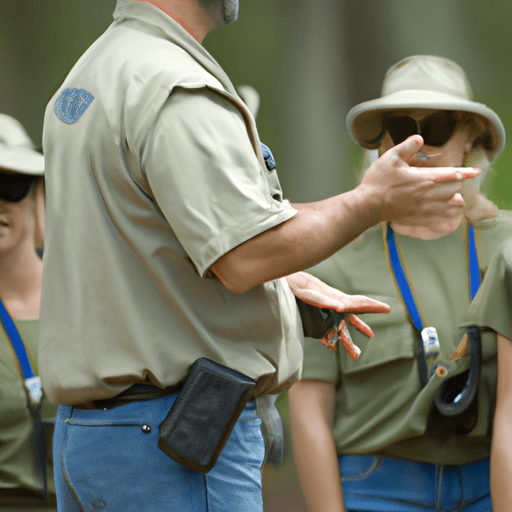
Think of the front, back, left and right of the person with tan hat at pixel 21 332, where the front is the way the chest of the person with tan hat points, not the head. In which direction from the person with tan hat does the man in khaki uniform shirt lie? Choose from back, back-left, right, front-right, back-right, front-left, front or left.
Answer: front

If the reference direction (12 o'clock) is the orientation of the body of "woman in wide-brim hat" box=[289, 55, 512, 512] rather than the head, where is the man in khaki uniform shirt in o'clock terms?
The man in khaki uniform shirt is roughly at 1 o'clock from the woman in wide-brim hat.

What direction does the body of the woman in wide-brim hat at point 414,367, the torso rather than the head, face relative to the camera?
toward the camera

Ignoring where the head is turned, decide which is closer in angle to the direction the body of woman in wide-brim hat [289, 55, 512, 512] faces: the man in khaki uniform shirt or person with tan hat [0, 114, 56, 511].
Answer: the man in khaki uniform shirt

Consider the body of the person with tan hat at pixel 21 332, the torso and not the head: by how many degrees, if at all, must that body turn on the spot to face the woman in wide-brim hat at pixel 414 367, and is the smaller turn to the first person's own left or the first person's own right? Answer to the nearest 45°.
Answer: approximately 45° to the first person's own left

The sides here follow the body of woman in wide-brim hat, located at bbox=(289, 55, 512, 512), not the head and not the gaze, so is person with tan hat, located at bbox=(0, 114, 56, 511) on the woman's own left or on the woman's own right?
on the woman's own right

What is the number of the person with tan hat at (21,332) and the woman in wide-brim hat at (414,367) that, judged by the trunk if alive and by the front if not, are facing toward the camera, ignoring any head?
2
